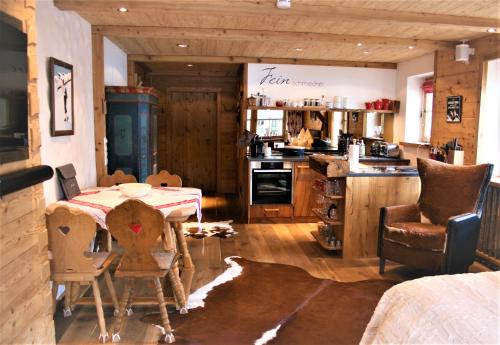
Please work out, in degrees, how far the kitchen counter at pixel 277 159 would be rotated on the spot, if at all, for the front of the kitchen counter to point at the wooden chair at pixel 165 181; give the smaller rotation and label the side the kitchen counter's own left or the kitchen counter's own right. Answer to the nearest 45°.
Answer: approximately 45° to the kitchen counter's own right

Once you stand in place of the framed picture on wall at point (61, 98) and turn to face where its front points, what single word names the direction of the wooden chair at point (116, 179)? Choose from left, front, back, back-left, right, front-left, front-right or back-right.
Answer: left

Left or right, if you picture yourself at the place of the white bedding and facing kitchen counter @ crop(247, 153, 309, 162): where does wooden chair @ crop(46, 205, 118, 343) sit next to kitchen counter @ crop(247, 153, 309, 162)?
left

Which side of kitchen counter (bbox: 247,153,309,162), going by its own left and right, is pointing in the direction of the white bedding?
front

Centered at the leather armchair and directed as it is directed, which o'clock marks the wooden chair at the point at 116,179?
The wooden chair is roughly at 1 o'clock from the leather armchair.

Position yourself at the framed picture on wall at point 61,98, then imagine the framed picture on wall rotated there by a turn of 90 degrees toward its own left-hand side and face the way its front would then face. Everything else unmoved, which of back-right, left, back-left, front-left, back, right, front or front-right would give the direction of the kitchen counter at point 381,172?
front-right

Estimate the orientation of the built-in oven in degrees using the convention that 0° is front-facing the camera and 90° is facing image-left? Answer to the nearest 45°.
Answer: approximately 0°

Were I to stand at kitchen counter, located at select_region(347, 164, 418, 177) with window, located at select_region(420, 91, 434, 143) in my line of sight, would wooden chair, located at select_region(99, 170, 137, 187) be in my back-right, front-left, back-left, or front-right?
back-left

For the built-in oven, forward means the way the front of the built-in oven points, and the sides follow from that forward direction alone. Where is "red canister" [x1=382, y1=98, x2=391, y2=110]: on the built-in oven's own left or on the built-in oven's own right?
on the built-in oven's own left

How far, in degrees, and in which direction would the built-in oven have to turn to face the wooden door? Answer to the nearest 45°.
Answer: approximately 135° to its right

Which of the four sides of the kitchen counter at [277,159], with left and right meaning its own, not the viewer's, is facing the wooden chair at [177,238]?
front

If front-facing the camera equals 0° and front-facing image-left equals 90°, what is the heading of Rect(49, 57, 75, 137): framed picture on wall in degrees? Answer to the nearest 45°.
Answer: approximately 315°
